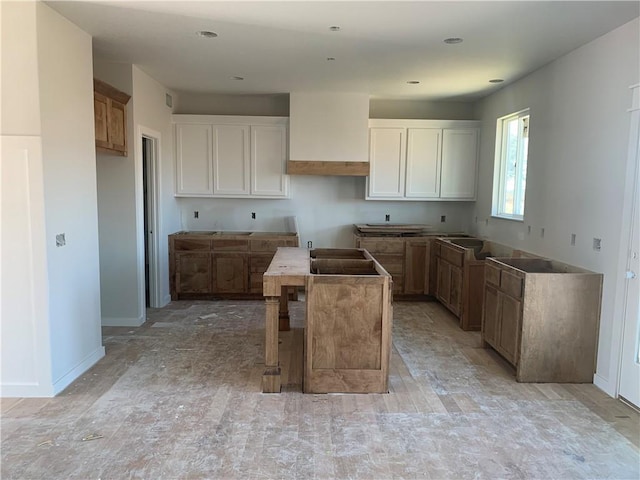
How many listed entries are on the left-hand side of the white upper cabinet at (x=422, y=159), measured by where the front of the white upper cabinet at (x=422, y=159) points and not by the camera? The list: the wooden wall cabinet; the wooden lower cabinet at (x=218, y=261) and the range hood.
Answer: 0

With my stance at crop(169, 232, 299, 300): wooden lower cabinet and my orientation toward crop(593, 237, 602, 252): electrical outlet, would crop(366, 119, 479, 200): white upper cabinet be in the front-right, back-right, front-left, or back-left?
front-left

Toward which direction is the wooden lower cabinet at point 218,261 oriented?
toward the camera

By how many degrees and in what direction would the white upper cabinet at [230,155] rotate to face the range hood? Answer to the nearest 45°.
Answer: approximately 90° to its left

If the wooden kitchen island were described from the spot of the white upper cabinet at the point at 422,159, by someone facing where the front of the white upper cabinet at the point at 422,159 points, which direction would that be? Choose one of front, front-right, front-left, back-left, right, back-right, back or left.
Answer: front

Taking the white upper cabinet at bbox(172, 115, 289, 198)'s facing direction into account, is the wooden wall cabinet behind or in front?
in front

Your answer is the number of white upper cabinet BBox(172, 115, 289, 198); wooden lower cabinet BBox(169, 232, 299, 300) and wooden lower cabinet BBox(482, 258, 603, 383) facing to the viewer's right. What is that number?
0

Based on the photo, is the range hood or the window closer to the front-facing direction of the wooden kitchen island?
the window

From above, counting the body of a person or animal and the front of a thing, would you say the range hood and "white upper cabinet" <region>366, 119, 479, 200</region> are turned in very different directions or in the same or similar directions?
same or similar directions

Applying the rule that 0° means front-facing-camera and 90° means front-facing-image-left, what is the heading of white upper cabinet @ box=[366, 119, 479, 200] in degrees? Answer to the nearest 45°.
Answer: approximately 0°

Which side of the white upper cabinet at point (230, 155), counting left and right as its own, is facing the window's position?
left

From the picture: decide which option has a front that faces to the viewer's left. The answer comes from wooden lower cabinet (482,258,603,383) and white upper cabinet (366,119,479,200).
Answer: the wooden lower cabinet

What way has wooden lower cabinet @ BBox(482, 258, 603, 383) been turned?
to the viewer's left

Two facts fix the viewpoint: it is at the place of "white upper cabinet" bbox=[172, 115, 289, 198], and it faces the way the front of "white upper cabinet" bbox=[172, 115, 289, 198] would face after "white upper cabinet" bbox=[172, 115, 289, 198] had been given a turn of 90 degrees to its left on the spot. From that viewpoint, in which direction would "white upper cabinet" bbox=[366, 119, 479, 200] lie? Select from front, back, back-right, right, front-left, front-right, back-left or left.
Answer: front

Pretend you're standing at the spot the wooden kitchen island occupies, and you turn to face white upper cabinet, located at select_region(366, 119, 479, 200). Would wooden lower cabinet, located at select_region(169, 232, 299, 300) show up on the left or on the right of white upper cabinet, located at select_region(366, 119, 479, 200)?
left

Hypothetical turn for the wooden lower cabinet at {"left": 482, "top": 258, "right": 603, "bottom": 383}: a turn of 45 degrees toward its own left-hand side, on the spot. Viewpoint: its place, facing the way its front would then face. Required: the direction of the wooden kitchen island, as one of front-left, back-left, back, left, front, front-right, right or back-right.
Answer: front

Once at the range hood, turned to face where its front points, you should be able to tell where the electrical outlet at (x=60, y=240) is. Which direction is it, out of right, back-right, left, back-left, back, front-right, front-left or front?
front-right

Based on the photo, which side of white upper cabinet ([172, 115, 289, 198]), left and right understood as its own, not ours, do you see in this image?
front
